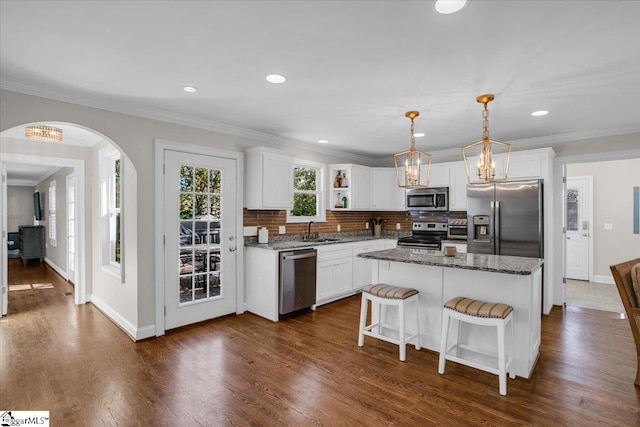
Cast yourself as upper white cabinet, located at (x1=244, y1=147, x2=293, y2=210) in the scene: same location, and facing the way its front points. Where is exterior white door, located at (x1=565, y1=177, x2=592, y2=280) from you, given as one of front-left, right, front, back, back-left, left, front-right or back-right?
front-left

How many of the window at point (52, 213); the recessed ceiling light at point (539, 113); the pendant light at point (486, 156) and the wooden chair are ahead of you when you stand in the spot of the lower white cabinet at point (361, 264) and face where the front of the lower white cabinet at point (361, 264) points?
3

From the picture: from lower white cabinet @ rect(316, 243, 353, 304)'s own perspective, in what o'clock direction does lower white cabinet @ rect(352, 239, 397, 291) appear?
lower white cabinet @ rect(352, 239, 397, 291) is roughly at 9 o'clock from lower white cabinet @ rect(316, 243, 353, 304).

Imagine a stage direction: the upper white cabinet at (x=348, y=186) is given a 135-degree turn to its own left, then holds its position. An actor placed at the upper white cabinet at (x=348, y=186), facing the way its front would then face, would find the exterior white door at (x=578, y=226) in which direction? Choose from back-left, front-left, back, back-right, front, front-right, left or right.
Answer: right

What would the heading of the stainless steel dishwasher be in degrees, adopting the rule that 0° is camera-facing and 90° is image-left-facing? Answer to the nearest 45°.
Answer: approximately 315°

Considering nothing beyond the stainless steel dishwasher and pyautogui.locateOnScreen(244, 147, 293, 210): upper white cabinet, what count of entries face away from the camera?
0

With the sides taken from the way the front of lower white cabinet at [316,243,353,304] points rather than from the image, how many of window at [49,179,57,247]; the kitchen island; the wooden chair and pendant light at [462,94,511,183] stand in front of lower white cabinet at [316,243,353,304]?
3

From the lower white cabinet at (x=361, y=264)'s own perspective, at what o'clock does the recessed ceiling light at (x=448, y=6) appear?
The recessed ceiling light is roughly at 1 o'clock from the lower white cabinet.

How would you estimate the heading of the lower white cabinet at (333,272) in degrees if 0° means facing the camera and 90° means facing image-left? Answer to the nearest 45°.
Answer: approximately 315°

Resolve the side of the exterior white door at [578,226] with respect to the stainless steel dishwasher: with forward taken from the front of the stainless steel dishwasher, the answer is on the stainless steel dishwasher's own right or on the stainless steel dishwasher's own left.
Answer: on the stainless steel dishwasher's own left

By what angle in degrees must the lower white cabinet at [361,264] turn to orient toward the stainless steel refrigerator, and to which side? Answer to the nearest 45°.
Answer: approximately 45° to its left
